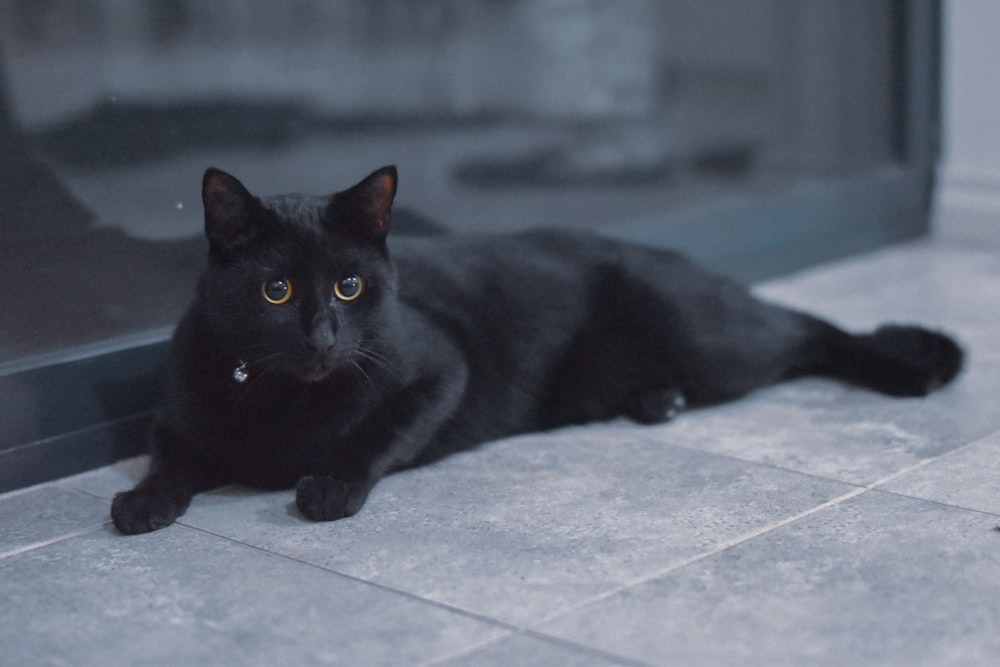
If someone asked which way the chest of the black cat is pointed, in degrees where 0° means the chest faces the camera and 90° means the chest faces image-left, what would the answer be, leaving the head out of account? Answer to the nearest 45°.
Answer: approximately 45°
